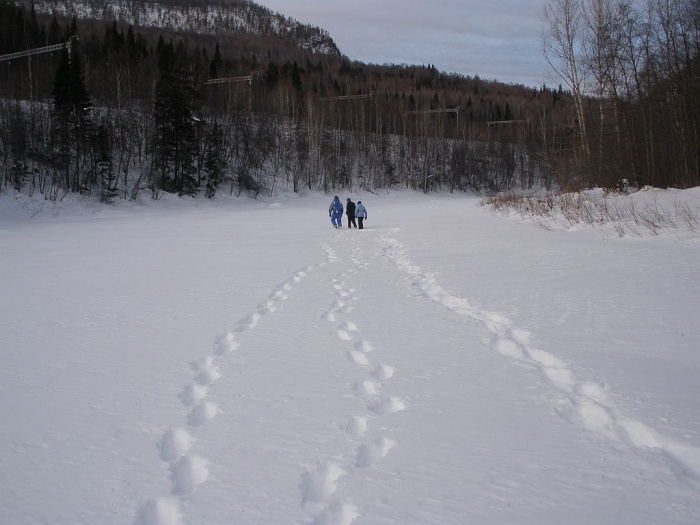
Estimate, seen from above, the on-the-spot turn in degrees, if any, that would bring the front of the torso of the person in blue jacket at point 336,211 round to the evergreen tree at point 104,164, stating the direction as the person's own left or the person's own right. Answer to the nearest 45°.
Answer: approximately 45° to the person's own left

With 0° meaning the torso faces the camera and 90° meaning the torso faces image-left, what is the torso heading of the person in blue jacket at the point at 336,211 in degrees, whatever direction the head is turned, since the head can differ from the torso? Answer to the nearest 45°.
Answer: approximately 180°
